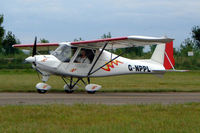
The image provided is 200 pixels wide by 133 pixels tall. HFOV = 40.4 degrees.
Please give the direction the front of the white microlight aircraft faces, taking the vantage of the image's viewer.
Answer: facing the viewer and to the left of the viewer
